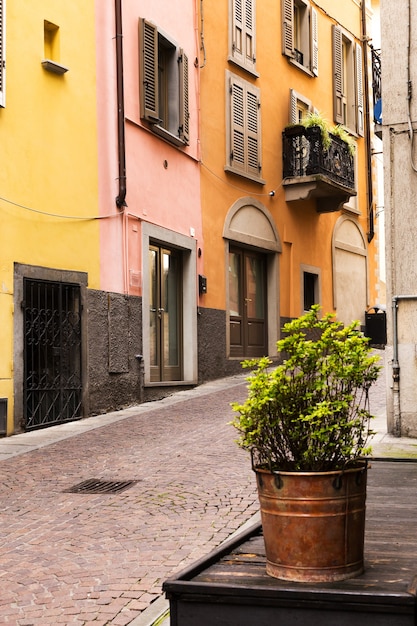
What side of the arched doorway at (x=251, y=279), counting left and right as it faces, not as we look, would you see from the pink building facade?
right

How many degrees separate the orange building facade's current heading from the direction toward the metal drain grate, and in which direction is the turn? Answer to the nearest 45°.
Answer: approximately 45° to its right

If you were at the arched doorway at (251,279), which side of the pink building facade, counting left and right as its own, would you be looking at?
left

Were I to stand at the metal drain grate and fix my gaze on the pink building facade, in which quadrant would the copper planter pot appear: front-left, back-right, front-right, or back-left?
back-right

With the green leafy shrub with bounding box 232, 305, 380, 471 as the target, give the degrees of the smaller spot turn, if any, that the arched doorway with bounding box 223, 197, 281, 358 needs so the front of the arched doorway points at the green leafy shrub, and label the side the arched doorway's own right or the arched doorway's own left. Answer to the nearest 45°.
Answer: approximately 45° to the arched doorway's own right

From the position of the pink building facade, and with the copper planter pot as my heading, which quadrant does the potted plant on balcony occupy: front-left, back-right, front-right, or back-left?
back-left

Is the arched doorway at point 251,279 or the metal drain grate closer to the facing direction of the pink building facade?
the metal drain grate

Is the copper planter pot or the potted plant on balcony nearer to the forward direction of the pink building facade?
the copper planter pot

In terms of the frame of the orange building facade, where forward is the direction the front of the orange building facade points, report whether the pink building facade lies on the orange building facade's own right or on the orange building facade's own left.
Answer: on the orange building facade's own right

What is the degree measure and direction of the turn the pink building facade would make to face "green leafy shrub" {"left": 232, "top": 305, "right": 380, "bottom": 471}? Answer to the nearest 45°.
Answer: approximately 45° to its right
